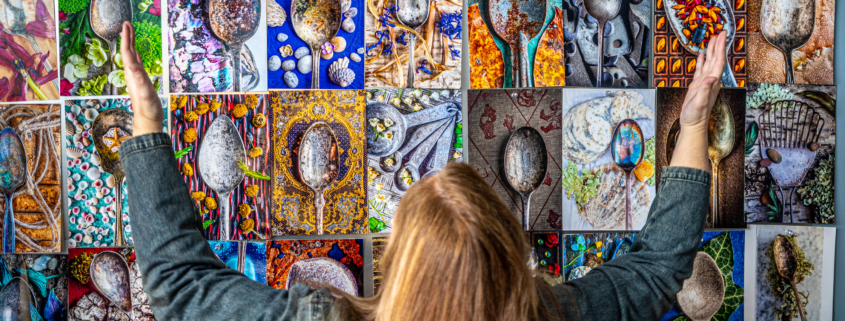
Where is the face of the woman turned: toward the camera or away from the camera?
away from the camera

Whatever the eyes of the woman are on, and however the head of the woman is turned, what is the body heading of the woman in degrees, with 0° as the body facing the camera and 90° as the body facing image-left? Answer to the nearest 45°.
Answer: approximately 180°
